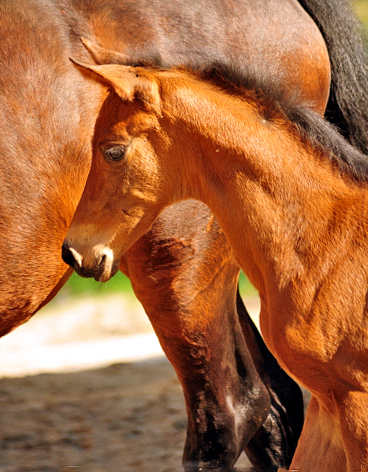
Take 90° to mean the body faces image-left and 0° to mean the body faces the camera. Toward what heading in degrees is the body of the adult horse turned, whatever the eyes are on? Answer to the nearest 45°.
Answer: approximately 90°
